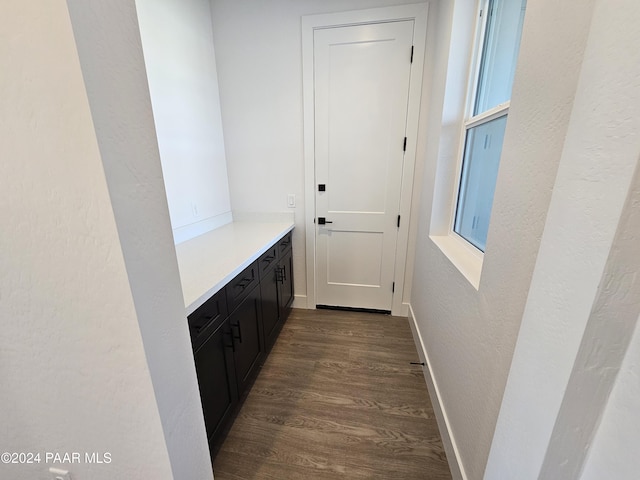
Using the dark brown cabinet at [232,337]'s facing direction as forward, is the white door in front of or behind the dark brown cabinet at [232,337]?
in front

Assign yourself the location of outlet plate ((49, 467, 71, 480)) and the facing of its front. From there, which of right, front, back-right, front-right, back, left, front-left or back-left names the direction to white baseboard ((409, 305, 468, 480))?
front-left

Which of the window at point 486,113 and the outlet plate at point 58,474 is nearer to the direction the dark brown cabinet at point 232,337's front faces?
the window

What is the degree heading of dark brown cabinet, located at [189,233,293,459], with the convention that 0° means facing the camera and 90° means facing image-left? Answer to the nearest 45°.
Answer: approximately 270°

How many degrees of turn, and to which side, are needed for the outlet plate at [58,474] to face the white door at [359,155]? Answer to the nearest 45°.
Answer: approximately 90° to its left

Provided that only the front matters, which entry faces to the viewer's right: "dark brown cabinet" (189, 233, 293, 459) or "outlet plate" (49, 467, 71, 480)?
the dark brown cabinet

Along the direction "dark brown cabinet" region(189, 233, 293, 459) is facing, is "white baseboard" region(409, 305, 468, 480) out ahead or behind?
ahead

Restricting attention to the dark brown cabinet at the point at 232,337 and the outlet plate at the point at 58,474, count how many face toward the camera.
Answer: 1

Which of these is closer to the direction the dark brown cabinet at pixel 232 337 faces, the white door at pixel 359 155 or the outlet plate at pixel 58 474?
the white door
